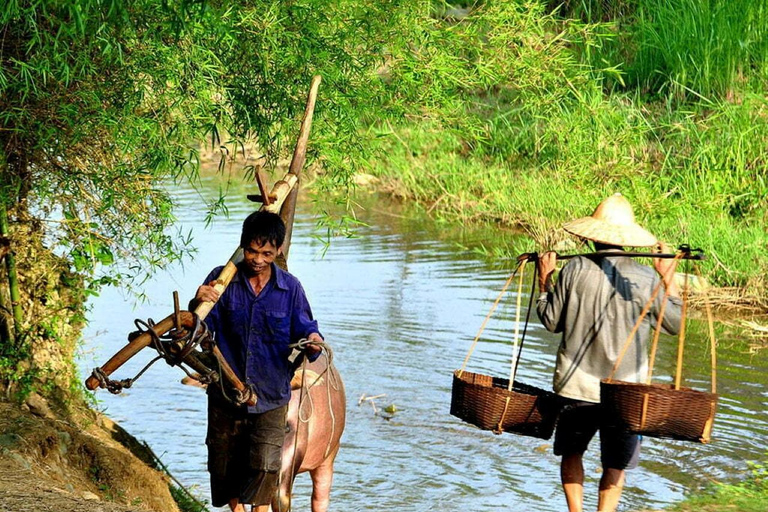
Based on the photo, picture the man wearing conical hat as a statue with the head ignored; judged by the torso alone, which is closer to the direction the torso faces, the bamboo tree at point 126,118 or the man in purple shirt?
the bamboo tree

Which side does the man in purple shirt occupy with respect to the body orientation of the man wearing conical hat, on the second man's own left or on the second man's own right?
on the second man's own left

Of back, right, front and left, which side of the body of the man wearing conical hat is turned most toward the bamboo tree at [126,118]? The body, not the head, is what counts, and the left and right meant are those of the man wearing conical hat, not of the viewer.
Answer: left

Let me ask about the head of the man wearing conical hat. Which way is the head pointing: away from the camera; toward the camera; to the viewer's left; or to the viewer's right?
away from the camera

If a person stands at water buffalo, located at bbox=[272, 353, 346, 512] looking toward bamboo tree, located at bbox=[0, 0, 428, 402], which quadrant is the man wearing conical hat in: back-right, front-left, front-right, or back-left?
back-right

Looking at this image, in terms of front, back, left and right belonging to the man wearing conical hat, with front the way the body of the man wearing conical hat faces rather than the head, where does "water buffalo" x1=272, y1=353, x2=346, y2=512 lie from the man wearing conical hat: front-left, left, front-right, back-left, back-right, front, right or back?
left

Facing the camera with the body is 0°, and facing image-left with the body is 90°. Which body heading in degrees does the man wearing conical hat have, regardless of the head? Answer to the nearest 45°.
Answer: approximately 180°
